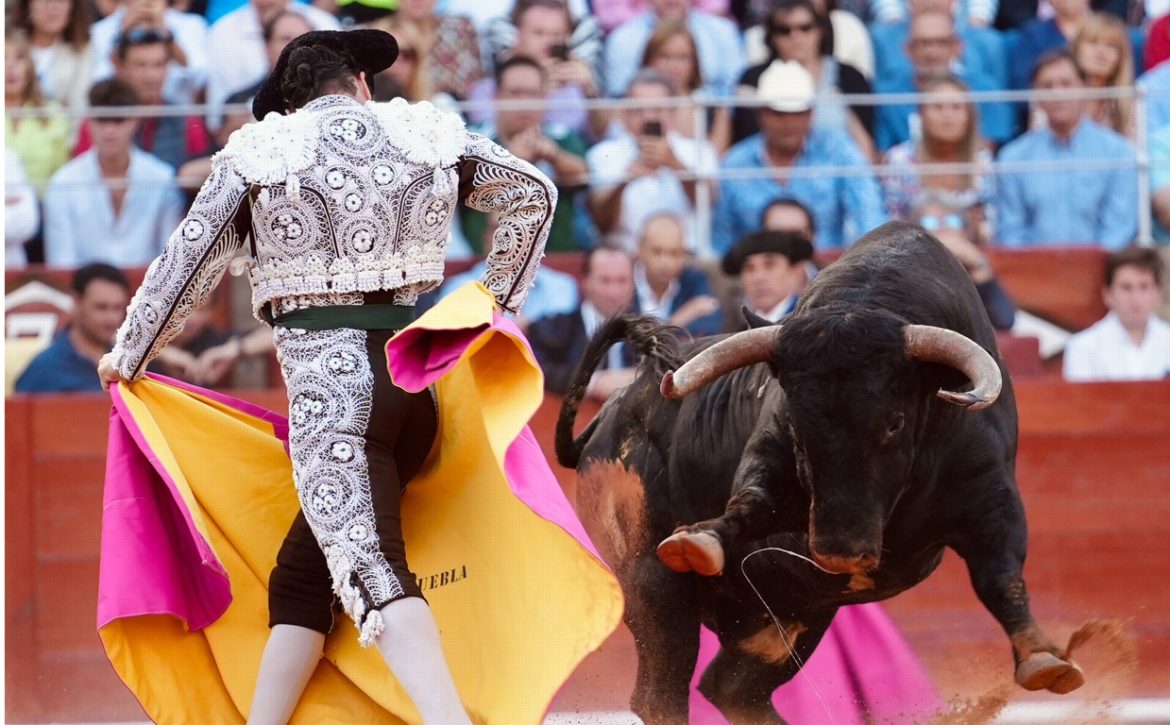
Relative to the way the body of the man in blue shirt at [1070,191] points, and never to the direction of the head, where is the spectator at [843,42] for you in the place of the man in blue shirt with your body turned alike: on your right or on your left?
on your right

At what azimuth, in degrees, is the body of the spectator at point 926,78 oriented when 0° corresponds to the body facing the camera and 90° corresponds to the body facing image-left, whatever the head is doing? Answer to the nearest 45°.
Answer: approximately 0°

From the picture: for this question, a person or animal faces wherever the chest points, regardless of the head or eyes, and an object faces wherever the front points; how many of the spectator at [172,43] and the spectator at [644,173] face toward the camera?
2

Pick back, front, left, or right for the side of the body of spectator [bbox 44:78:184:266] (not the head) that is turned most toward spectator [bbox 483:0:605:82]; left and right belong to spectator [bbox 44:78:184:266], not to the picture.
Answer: left

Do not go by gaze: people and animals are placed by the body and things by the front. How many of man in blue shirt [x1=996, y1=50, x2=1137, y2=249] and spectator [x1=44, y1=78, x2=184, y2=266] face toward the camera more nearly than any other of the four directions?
2

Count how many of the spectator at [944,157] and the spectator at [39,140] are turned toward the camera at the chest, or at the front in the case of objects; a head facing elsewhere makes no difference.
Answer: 2

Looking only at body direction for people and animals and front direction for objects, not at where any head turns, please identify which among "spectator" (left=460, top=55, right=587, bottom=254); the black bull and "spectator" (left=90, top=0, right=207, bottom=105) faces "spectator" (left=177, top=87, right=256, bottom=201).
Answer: "spectator" (left=90, top=0, right=207, bottom=105)

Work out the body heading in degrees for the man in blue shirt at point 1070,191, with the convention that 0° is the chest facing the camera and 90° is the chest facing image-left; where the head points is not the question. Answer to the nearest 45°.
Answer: approximately 0°

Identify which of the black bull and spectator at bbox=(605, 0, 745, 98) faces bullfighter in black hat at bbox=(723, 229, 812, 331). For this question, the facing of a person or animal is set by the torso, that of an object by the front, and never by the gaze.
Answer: spectator at bbox=(605, 0, 745, 98)

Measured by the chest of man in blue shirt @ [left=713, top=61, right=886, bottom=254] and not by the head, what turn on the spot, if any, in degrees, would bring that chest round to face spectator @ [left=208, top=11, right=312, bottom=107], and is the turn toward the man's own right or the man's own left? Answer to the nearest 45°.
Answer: approximately 90° to the man's own right
